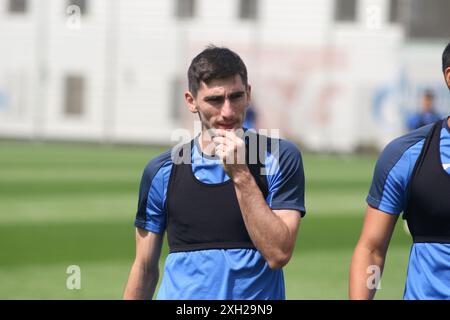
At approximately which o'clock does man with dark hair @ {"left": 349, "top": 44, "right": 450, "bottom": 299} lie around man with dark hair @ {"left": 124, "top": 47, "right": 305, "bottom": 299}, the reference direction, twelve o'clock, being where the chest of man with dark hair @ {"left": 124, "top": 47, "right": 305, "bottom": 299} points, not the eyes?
man with dark hair @ {"left": 349, "top": 44, "right": 450, "bottom": 299} is roughly at 9 o'clock from man with dark hair @ {"left": 124, "top": 47, "right": 305, "bottom": 299}.

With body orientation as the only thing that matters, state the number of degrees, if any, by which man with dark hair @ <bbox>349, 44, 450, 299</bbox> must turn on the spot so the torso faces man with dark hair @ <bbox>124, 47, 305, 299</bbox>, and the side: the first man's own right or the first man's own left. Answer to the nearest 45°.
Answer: approximately 90° to the first man's own right

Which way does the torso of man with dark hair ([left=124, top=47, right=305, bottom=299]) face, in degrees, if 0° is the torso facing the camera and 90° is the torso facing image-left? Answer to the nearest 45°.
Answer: approximately 0°

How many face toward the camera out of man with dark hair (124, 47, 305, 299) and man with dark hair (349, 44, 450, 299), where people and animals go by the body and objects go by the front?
2
